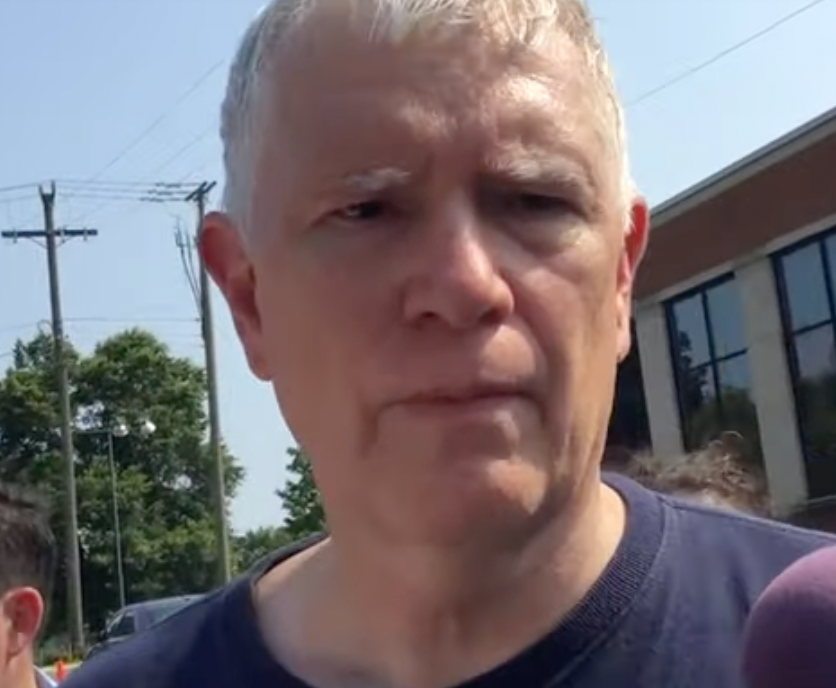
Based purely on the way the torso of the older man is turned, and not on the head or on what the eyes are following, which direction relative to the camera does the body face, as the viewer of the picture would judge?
toward the camera

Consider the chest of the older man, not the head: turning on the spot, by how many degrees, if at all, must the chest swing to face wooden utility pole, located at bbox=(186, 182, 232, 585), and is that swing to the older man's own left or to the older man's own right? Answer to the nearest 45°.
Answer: approximately 180°

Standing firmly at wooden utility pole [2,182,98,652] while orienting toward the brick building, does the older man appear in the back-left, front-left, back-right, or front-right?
front-right

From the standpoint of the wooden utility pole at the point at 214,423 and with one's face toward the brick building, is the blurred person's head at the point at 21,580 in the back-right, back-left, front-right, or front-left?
front-right

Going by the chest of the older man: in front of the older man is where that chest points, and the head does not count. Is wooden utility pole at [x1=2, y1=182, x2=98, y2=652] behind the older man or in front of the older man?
behind

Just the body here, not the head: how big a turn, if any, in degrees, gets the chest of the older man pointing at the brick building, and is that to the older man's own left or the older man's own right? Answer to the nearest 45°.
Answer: approximately 180°
